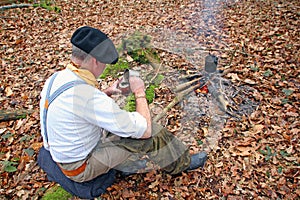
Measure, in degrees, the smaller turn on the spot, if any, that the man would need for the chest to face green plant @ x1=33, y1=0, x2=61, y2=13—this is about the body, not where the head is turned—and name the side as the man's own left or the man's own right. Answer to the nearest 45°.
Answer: approximately 45° to the man's own left

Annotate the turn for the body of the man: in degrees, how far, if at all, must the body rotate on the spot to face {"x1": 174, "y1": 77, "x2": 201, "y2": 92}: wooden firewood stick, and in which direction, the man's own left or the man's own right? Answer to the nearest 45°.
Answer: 0° — they already face it

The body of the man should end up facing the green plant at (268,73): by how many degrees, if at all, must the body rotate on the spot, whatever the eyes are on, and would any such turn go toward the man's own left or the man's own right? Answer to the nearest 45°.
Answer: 0° — they already face it

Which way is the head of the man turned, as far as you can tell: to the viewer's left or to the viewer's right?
to the viewer's right

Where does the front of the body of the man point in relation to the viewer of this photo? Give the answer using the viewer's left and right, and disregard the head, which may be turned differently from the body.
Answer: facing away from the viewer and to the right of the viewer

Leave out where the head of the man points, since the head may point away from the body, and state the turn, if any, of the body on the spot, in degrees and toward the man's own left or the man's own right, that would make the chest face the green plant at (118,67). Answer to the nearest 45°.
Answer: approximately 45° to the man's own left
